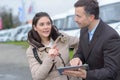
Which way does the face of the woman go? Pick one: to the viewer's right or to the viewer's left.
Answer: to the viewer's right

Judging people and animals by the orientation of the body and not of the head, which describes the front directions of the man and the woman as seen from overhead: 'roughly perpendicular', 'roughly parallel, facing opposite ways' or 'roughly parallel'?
roughly perpendicular

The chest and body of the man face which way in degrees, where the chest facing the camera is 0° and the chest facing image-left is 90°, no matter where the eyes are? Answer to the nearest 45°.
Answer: approximately 45°

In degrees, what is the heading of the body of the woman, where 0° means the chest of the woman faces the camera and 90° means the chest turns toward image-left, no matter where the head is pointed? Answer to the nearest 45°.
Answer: approximately 315°
